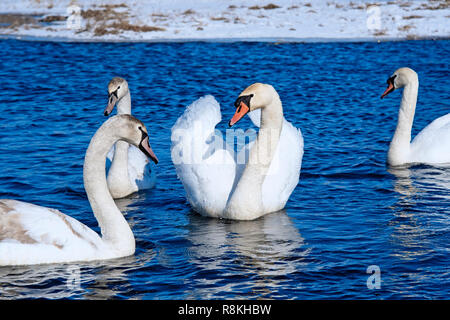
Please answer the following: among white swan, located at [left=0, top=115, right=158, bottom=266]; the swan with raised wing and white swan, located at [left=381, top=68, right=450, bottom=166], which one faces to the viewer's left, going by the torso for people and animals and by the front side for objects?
white swan, located at [left=381, top=68, right=450, bottom=166]

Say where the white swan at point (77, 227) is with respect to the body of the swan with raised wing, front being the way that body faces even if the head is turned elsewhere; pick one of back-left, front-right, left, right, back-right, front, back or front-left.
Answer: front-right

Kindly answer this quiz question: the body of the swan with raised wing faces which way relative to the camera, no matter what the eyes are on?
toward the camera

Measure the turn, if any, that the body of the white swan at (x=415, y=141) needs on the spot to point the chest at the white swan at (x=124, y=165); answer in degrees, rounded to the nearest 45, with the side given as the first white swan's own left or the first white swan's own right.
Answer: approximately 45° to the first white swan's own left

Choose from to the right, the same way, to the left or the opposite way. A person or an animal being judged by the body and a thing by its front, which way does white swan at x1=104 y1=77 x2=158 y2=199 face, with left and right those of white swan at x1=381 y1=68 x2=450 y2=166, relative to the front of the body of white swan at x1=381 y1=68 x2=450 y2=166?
to the left

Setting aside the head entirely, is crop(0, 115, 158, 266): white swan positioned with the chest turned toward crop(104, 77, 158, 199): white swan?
no

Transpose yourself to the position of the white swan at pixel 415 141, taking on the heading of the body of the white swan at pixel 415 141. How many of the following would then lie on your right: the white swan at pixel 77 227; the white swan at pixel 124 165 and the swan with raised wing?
0

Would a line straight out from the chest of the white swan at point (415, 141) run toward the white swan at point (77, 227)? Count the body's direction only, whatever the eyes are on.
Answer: no

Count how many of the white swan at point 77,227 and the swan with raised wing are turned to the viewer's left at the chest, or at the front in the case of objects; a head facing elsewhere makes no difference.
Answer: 0

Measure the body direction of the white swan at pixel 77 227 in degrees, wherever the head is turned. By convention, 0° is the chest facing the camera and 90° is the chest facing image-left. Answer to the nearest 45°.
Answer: approximately 270°

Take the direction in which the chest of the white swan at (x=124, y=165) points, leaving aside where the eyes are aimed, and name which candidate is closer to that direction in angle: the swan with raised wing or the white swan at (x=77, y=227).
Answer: the white swan

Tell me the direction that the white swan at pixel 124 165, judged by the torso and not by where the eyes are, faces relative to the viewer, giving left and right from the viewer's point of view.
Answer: facing the viewer and to the left of the viewer

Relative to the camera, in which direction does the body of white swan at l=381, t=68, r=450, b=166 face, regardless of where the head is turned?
to the viewer's left

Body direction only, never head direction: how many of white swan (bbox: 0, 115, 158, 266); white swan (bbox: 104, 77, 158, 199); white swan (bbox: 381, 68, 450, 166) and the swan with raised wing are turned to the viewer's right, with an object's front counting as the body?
1

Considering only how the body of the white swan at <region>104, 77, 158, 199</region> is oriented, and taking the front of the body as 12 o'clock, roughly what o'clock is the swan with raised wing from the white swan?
The swan with raised wing is roughly at 9 o'clock from the white swan.

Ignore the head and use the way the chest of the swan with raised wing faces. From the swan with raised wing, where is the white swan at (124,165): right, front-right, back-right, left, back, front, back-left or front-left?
back-right

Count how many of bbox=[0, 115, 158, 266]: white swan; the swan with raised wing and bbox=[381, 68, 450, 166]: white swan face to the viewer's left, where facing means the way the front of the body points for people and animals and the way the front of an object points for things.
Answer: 1
